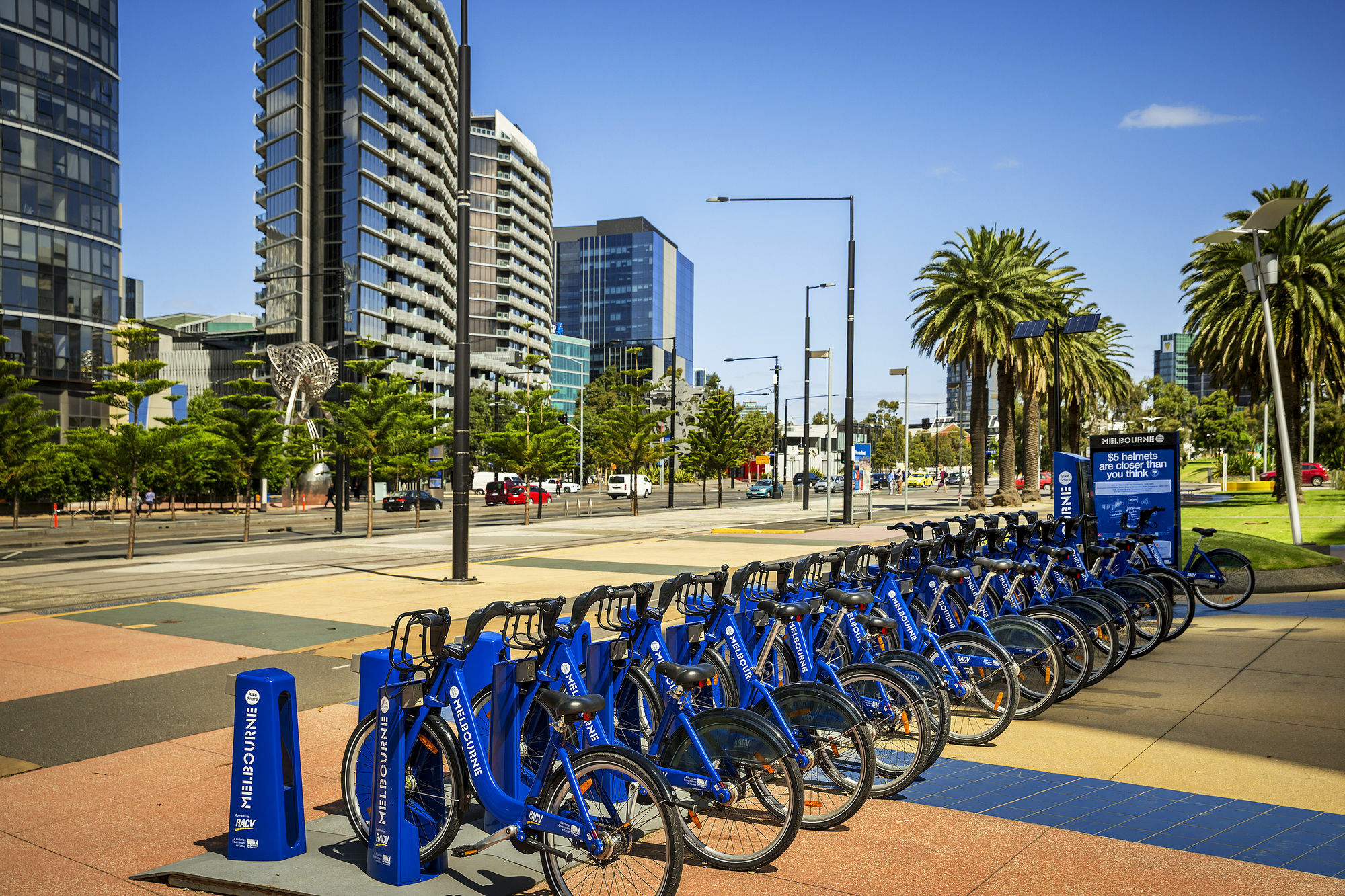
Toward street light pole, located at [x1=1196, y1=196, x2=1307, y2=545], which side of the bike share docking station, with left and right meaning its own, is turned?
left

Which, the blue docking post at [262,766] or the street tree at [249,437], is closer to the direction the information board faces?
the blue docking post

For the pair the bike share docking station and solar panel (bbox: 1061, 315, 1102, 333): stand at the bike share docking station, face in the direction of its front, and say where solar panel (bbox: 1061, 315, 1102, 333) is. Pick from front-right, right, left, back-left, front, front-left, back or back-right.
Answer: left

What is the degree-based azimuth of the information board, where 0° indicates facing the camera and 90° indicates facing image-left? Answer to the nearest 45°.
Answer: approximately 0°

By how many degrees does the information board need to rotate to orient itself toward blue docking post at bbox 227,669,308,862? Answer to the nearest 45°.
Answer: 0° — it already faces it

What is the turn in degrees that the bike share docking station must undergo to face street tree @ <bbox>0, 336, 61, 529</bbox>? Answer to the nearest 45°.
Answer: approximately 135° to its left

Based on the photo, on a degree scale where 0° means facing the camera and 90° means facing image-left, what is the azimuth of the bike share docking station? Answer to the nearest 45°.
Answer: approximately 315°

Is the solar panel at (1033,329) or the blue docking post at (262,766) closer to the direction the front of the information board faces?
the blue docking post

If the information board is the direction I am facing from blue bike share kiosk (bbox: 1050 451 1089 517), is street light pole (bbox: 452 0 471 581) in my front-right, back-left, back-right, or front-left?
back-right

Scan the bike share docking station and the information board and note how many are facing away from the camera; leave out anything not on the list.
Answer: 0

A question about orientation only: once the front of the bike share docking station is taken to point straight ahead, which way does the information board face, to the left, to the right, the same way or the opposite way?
to the right

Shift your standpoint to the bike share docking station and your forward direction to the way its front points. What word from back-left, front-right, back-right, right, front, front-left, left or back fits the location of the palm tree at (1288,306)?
left

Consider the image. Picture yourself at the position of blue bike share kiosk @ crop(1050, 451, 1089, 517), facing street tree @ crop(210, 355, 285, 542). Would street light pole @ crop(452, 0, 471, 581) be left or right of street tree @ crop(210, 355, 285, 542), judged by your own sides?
left
